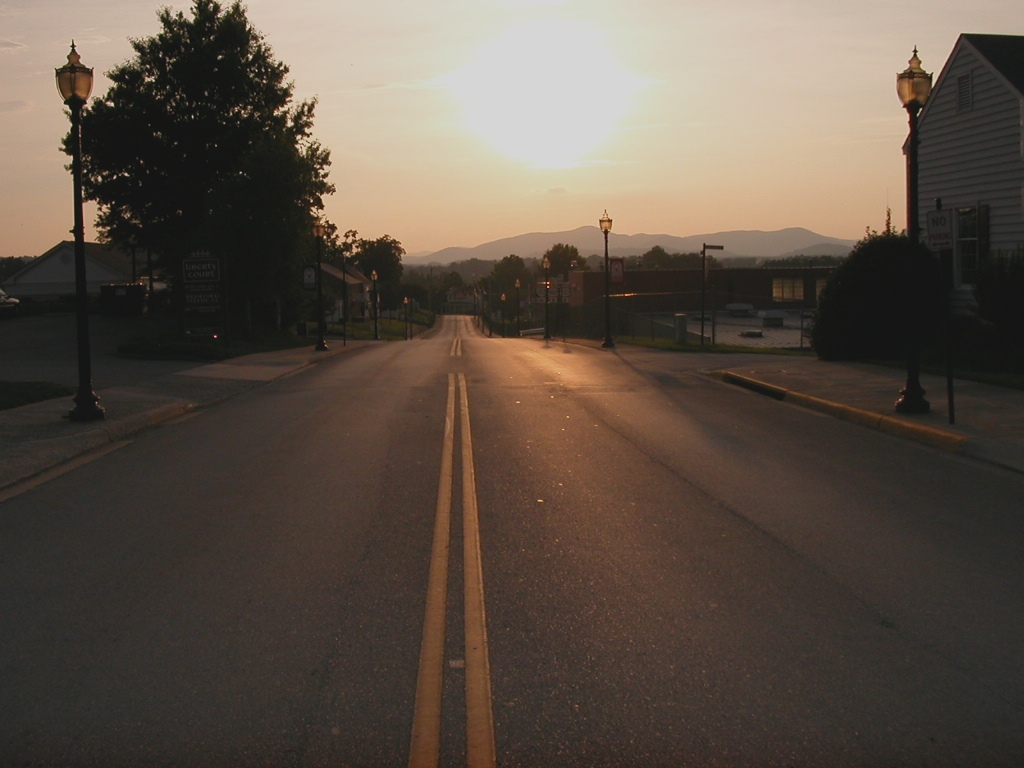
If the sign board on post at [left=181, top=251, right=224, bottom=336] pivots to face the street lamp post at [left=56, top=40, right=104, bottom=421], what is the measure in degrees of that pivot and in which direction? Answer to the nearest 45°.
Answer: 0° — it already faces it

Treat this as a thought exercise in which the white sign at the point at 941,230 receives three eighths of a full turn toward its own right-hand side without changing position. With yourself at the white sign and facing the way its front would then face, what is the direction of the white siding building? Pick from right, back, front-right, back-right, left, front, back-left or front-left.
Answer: front-right

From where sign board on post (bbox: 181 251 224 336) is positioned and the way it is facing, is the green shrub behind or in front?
in front

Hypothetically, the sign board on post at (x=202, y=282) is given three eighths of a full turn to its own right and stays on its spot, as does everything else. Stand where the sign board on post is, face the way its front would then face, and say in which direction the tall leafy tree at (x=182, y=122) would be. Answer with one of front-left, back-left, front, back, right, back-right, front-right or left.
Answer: front-right

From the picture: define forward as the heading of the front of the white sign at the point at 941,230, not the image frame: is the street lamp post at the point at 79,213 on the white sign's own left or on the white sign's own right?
on the white sign's own right

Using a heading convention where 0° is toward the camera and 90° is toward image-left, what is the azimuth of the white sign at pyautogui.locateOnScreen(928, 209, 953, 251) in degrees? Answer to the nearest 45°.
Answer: approximately 0°

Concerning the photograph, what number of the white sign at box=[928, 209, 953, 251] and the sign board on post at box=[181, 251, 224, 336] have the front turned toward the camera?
2
